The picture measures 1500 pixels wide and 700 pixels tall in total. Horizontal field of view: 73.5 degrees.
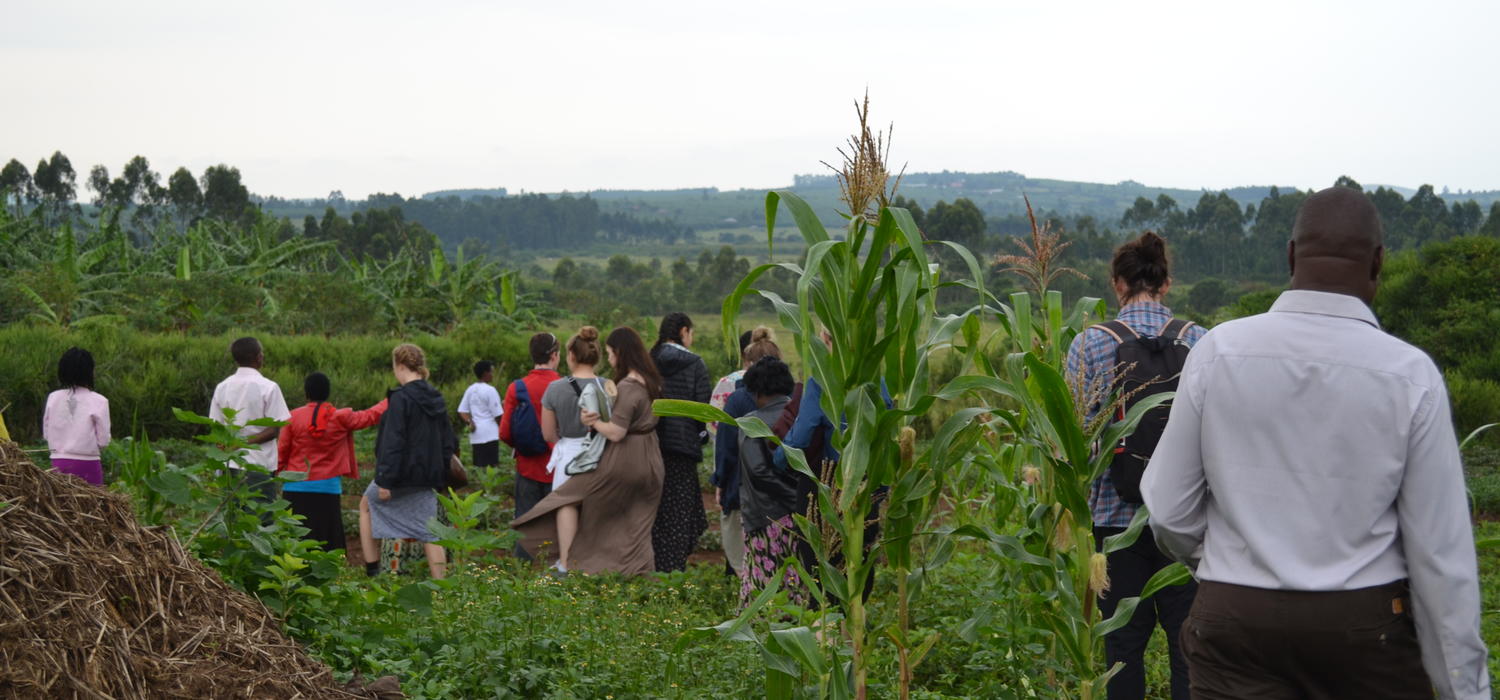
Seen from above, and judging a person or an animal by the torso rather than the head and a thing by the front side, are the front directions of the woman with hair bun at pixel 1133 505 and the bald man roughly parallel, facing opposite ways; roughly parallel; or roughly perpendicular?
roughly parallel

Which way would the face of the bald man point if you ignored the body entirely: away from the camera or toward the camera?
away from the camera

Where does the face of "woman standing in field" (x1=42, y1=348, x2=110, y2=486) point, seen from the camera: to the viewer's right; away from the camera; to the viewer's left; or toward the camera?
away from the camera

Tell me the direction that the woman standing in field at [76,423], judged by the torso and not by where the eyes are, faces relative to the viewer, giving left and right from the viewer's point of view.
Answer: facing away from the viewer

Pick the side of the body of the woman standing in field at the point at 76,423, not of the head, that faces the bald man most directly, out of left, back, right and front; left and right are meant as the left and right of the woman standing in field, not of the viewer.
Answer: back

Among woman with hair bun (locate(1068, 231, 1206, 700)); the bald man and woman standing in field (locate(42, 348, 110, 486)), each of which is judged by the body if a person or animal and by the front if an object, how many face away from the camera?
3

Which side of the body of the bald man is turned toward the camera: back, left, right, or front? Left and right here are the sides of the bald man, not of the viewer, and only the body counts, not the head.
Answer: back

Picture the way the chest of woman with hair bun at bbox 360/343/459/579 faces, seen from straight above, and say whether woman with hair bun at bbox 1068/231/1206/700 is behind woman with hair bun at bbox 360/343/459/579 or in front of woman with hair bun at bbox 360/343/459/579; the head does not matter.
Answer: behind

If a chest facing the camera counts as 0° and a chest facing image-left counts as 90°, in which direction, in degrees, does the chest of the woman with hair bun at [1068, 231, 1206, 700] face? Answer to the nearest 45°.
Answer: approximately 180°

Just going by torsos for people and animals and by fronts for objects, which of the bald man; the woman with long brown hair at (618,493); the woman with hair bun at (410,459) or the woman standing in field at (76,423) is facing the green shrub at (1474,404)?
the bald man
